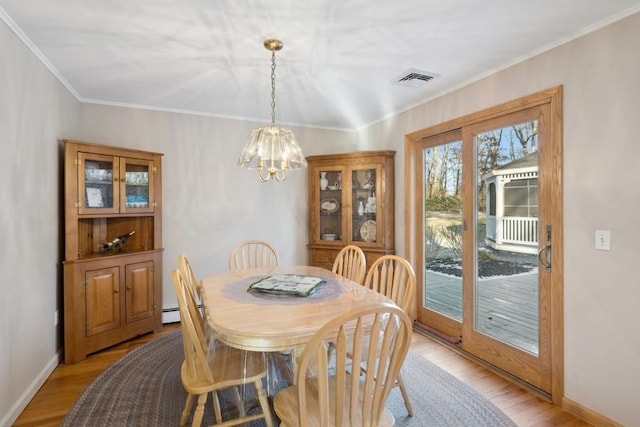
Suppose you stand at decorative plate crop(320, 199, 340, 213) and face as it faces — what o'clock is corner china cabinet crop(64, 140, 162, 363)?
The corner china cabinet is roughly at 2 o'clock from the decorative plate.

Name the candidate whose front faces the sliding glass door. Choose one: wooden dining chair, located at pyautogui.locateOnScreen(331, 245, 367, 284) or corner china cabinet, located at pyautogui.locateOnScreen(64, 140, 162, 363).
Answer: the corner china cabinet

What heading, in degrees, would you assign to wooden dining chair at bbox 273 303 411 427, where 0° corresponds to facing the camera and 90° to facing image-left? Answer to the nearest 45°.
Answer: approximately 135°

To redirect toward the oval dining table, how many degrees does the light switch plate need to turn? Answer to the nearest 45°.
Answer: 0° — it already faces it

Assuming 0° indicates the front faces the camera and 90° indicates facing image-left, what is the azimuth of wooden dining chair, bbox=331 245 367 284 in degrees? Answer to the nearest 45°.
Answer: approximately 45°

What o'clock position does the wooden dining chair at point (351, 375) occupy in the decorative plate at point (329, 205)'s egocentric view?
The wooden dining chair is roughly at 12 o'clock from the decorative plate.

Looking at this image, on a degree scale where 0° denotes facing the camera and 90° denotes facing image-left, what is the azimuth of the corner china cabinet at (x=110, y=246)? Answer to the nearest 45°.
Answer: approximately 315°

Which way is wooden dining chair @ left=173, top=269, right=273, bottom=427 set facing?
to the viewer's right
